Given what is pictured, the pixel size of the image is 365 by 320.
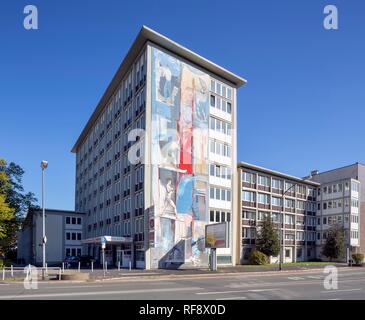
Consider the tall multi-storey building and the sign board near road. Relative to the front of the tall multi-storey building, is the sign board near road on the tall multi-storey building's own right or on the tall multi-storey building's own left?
on the tall multi-storey building's own left
